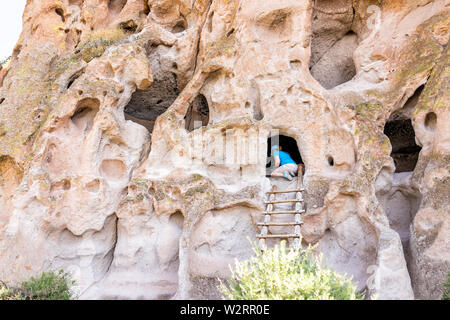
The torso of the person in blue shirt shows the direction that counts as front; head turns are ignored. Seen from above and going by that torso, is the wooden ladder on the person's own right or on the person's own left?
on the person's own left

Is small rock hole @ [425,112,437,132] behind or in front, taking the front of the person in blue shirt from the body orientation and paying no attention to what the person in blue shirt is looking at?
behind
